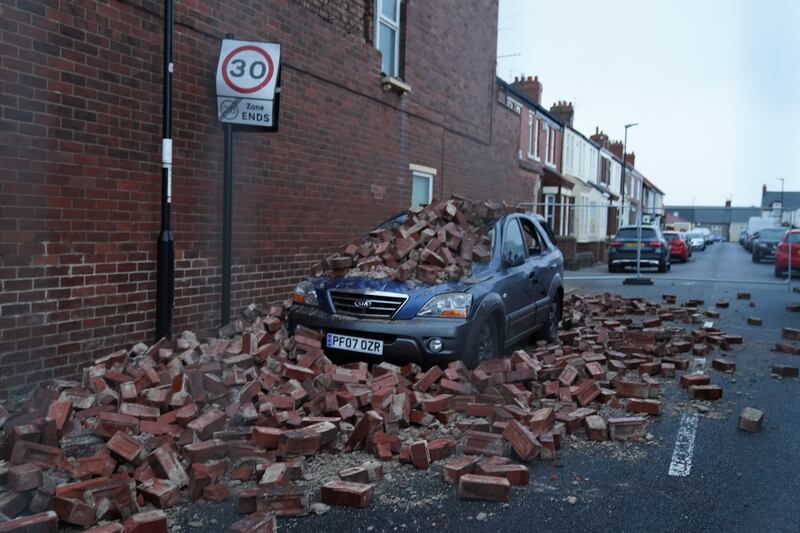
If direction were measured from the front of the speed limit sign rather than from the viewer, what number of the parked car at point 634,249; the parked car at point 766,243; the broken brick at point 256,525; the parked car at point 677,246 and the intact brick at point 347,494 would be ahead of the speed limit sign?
2

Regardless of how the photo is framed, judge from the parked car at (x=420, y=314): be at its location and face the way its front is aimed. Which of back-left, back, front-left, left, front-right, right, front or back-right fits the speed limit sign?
right

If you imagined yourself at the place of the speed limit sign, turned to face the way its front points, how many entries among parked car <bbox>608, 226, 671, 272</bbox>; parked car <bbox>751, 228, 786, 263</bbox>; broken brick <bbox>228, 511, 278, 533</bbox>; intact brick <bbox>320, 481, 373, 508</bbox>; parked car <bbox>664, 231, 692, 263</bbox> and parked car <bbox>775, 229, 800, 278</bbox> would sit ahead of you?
2

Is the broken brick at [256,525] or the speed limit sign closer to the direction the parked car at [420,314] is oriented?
the broken brick

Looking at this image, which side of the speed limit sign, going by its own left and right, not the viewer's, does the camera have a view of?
front

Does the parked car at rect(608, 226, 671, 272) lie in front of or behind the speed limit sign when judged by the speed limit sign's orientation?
behind

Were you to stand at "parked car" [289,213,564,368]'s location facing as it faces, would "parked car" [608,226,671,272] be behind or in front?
behind

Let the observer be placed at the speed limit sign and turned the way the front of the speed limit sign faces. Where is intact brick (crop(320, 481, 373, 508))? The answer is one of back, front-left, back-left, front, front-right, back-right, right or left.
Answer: front

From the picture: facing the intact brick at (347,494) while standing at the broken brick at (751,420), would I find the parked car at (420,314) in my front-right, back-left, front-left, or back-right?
front-right

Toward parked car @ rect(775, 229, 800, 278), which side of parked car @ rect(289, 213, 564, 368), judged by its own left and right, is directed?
back

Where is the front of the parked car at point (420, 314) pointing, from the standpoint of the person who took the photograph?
facing the viewer and to the left of the viewer

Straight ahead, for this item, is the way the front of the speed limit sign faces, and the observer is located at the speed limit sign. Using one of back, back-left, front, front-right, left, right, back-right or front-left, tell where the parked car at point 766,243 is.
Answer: back-left

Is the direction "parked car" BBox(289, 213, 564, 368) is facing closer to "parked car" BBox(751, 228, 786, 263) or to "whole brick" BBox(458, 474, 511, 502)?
the whole brick

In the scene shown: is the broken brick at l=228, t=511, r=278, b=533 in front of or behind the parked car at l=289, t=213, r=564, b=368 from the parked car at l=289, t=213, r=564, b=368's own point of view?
in front

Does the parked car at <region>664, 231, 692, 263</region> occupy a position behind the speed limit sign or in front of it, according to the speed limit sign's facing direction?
behind

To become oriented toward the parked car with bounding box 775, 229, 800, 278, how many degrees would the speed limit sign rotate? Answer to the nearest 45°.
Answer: approximately 135° to its left

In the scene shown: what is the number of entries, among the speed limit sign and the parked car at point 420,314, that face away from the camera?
0
